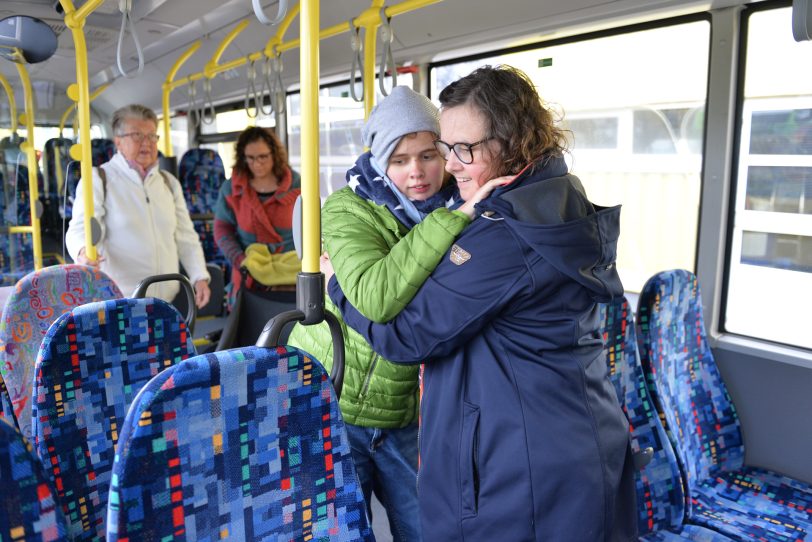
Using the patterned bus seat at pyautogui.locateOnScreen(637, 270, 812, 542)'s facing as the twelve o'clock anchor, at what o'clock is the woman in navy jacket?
The woman in navy jacket is roughly at 2 o'clock from the patterned bus seat.

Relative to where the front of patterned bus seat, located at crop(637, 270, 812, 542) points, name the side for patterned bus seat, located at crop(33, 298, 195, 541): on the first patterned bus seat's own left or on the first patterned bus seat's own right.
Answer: on the first patterned bus seat's own right

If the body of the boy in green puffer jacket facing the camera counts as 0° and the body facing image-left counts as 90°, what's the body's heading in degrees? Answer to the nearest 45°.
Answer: approximately 315°

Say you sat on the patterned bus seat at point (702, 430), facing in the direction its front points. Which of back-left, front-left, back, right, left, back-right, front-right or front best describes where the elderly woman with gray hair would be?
back-right

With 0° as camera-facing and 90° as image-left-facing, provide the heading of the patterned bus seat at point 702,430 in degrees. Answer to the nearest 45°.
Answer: approximately 315°

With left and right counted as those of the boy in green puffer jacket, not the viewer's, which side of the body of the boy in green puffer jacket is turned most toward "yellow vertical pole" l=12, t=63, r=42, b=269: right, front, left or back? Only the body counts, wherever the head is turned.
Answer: back

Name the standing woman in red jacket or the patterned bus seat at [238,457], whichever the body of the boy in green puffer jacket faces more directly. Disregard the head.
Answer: the patterned bus seat
